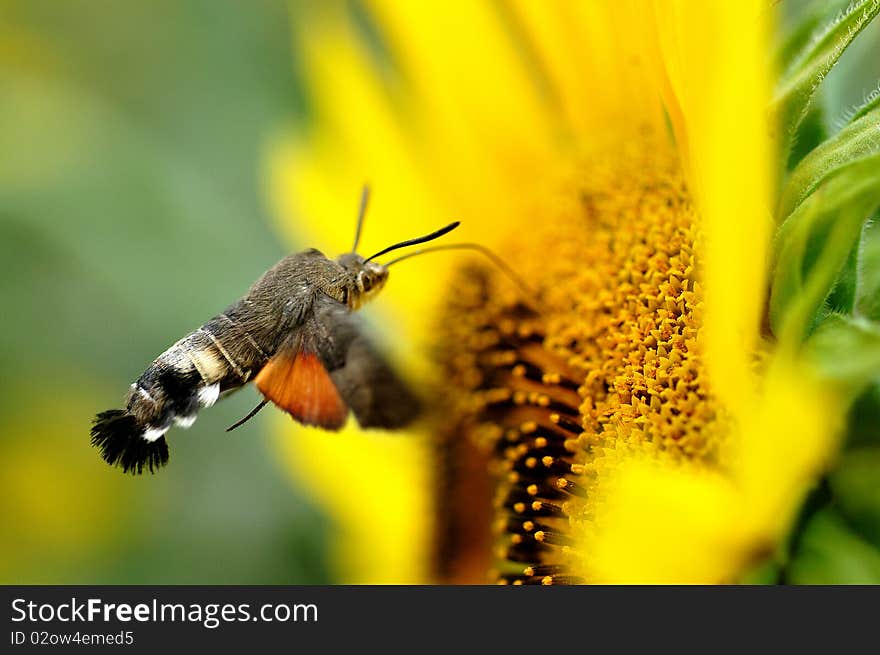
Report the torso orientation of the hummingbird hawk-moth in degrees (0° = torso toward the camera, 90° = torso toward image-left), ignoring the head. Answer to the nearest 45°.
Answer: approximately 270°
